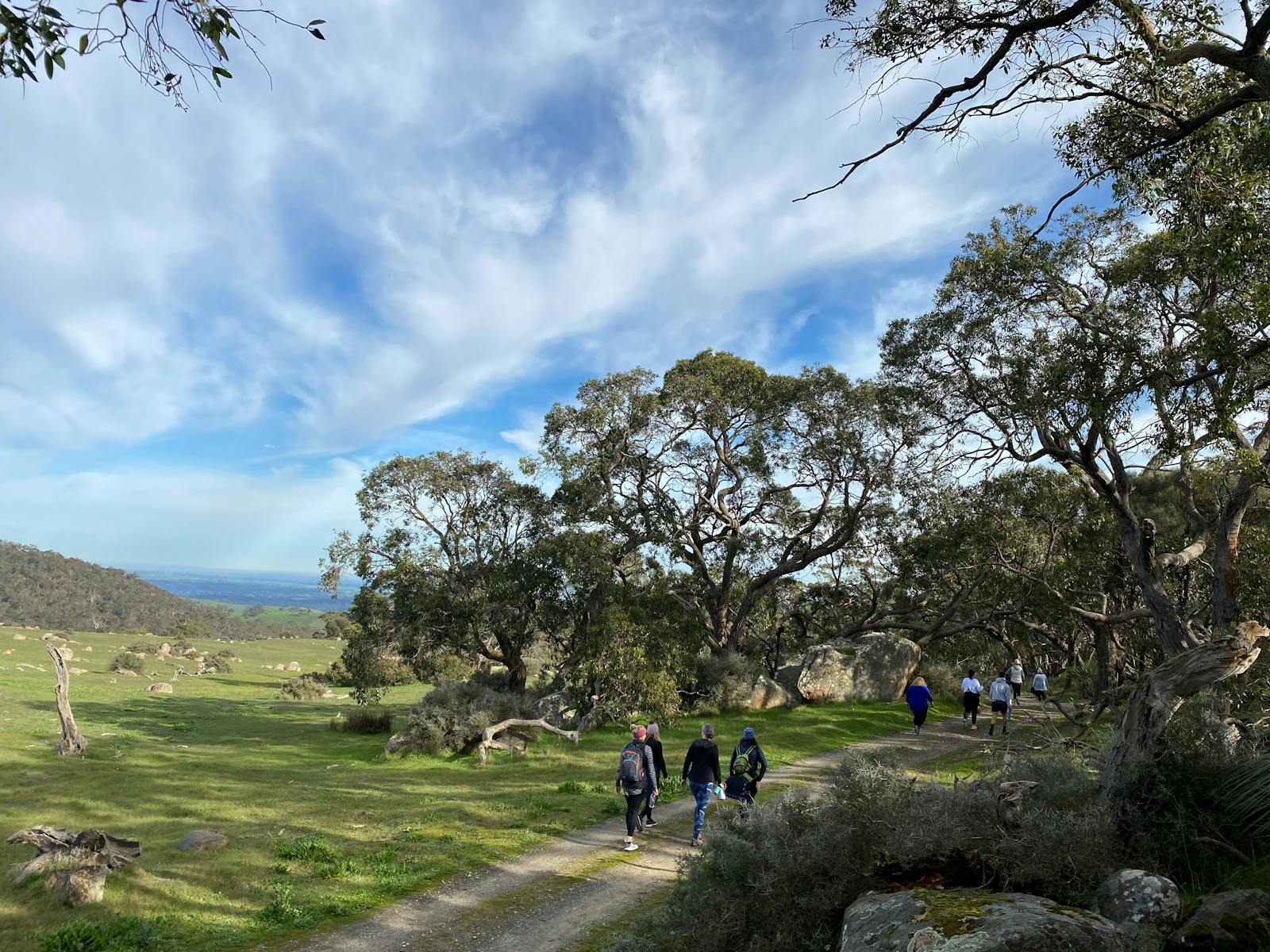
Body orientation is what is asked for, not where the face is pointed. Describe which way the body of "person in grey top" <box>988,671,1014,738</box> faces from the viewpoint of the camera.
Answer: away from the camera

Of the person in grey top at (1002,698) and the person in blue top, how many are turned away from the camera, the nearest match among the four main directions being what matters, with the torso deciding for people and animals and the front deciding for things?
2

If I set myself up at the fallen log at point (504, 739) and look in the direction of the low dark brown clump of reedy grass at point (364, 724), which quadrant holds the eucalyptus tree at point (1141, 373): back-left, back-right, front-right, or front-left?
back-right

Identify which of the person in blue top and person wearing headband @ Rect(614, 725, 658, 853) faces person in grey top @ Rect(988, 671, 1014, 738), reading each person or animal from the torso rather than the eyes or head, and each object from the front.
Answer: the person wearing headband

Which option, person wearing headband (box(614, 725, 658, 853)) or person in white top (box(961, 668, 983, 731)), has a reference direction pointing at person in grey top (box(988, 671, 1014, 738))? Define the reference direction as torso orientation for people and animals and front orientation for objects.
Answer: the person wearing headband

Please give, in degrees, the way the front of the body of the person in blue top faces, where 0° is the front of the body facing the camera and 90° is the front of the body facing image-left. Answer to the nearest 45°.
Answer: approximately 180°

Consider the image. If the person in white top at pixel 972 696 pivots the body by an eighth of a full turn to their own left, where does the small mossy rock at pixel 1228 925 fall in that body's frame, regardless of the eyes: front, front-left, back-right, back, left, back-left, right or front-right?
back-left

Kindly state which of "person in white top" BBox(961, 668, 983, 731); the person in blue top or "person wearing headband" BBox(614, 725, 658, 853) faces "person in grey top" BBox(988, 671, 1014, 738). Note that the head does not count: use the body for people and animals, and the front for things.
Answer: the person wearing headband

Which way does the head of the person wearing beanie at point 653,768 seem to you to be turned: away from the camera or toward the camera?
away from the camera

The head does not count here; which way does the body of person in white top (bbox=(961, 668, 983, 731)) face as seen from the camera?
away from the camera

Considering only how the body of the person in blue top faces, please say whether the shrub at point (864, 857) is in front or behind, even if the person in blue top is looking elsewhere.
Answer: behind

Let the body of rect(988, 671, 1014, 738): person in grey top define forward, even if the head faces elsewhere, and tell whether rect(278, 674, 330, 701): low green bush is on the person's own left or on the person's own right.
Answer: on the person's own left

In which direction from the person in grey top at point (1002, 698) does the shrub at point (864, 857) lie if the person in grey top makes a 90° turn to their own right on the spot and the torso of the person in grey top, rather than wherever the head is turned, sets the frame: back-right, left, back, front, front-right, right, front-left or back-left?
right
